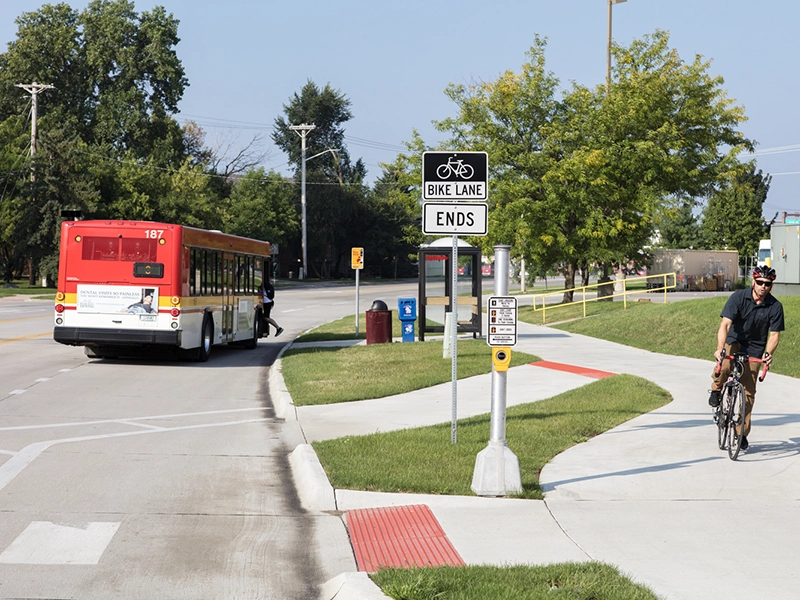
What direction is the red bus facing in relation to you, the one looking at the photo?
facing away from the viewer and to the right of the viewer

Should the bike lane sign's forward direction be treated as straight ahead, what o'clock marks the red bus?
The red bus is roughly at 5 o'clock from the bike lane sign.

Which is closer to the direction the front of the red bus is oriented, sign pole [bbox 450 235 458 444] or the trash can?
the trash can

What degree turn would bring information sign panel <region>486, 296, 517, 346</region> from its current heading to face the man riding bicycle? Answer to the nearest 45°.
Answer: approximately 135° to its left

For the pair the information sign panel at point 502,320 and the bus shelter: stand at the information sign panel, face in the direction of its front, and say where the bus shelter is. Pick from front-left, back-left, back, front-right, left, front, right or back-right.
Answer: back

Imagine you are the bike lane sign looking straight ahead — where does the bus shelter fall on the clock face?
The bus shelter is roughly at 6 o'clock from the bike lane sign.

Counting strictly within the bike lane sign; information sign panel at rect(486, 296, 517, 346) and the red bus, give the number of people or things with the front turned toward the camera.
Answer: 2

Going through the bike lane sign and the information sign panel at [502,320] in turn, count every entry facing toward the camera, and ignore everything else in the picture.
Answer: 2

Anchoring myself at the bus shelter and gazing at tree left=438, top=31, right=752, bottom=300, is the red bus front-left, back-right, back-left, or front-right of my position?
back-left
